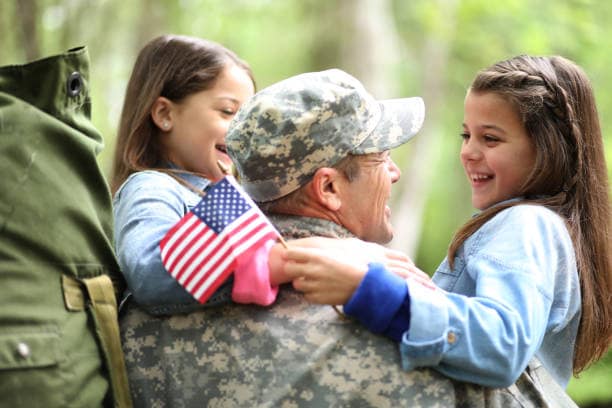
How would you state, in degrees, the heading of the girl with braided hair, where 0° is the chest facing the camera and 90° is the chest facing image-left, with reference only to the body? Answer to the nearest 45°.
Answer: approximately 90°

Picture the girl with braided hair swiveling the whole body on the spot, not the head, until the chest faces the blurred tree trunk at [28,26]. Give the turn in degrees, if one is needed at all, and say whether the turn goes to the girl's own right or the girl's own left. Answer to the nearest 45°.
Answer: approximately 45° to the girl's own right

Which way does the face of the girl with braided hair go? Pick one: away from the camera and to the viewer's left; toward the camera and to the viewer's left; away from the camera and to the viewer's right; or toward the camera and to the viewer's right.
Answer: toward the camera and to the viewer's left

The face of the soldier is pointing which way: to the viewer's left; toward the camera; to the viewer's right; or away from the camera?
to the viewer's right
